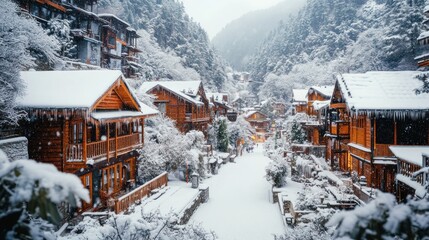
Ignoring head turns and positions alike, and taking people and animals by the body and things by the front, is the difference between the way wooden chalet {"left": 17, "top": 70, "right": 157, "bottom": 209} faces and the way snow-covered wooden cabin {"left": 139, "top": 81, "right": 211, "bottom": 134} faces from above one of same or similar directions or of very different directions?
same or similar directions

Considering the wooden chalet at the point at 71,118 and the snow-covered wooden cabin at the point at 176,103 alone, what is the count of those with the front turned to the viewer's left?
0

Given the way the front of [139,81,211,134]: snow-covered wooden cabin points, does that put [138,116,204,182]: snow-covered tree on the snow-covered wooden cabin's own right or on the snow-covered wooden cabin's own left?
on the snow-covered wooden cabin's own right

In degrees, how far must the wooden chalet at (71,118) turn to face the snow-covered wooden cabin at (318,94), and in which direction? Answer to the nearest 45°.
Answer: approximately 90° to its left

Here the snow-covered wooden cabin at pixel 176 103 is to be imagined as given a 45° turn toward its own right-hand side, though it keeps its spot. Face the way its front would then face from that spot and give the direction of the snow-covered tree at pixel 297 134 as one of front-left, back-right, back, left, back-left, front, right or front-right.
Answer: left

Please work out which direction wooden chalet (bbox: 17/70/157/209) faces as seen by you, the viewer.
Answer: facing the viewer and to the right of the viewer

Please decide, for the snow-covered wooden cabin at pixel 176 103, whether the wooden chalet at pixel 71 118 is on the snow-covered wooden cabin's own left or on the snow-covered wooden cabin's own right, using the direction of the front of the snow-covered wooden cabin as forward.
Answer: on the snow-covered wooden cabin's own right

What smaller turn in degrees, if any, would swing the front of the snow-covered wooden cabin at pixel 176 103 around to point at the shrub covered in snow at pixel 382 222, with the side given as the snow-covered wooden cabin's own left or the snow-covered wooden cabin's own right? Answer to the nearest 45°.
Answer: approximately 45° to the snow-covered wooden cabin's own right

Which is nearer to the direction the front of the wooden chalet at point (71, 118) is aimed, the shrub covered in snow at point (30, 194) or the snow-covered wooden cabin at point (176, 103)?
the shrub covered in snow

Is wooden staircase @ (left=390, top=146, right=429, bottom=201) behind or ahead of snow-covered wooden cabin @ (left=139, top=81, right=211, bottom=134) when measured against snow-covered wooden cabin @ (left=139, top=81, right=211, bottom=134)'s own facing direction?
ahead

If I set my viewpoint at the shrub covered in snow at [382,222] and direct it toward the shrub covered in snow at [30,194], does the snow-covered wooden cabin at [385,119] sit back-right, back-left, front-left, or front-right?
back-right

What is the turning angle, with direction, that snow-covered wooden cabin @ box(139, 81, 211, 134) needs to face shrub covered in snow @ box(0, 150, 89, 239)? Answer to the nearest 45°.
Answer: approximately 45° to its right

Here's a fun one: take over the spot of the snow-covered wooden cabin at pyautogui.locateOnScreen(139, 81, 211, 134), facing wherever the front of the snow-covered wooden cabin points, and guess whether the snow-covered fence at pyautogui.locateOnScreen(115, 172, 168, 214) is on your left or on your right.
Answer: on your right

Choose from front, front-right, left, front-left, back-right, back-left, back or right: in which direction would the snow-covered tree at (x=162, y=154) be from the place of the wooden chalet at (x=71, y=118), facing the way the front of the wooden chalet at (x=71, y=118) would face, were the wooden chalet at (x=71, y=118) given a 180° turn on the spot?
right
